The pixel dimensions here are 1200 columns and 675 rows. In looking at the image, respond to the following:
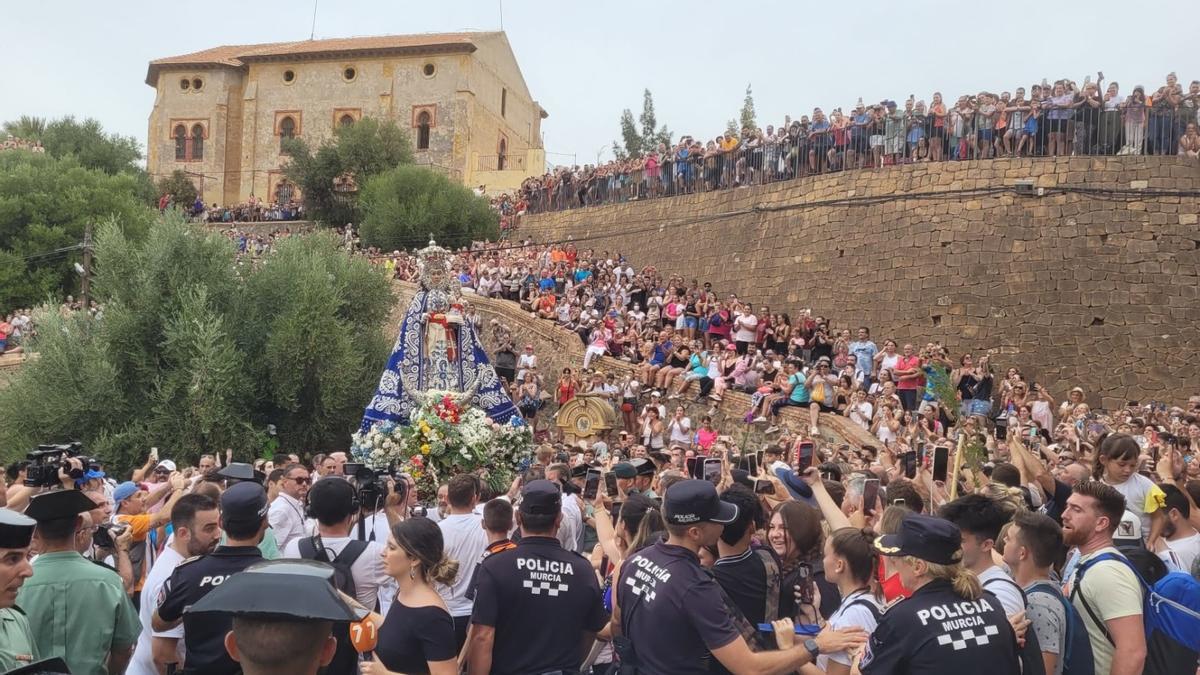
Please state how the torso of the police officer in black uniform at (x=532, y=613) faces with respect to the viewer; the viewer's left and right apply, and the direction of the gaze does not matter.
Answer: facing away from the viewer

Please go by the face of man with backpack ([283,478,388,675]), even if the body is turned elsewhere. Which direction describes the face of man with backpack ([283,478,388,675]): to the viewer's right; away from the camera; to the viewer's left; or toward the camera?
away from the camera

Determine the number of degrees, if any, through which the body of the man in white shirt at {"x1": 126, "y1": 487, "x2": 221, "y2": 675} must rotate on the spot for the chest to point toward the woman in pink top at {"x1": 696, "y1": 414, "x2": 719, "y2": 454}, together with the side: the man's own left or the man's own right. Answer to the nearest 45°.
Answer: approximately 45° to the man's own left

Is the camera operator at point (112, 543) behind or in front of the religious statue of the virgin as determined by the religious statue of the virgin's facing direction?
in front

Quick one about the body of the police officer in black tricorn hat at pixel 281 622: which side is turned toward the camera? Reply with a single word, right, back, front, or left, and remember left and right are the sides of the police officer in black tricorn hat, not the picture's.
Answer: back

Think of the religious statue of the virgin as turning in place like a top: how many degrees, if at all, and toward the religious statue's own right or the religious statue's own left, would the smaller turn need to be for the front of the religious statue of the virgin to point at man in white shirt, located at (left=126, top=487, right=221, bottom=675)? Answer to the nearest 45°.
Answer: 0° — it already faces them

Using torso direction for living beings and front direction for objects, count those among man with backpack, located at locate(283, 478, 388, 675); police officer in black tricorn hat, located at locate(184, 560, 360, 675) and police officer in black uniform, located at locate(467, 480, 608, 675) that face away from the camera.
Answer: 3

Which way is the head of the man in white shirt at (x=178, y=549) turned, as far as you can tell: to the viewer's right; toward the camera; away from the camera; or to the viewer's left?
to the viewer's right

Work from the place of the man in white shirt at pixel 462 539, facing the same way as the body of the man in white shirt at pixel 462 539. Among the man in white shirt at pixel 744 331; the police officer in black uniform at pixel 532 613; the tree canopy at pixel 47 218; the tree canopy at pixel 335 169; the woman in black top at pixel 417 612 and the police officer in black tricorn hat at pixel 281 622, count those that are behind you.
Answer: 3

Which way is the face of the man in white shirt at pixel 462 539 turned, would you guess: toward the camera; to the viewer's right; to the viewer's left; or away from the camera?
away from the camera

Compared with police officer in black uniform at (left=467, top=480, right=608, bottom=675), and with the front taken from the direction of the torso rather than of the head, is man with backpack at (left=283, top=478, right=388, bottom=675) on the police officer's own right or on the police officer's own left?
on the police officer's own left

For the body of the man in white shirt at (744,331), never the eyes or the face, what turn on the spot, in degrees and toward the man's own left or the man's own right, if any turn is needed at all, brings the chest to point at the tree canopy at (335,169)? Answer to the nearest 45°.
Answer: approximately 90° to the man's own right

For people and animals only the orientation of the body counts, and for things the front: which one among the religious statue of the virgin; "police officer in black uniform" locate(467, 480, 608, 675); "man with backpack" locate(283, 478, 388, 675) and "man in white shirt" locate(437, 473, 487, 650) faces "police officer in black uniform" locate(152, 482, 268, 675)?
the religious statue of the virgin

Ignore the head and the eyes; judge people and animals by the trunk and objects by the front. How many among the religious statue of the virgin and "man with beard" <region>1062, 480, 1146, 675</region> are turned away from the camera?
0

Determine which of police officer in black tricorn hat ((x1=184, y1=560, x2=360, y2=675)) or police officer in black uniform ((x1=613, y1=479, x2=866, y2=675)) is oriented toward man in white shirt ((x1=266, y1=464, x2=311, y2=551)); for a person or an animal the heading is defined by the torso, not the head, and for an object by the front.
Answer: police officer in black tricorn hat ((x1=184, y1=560, x2=360, y2=675))
